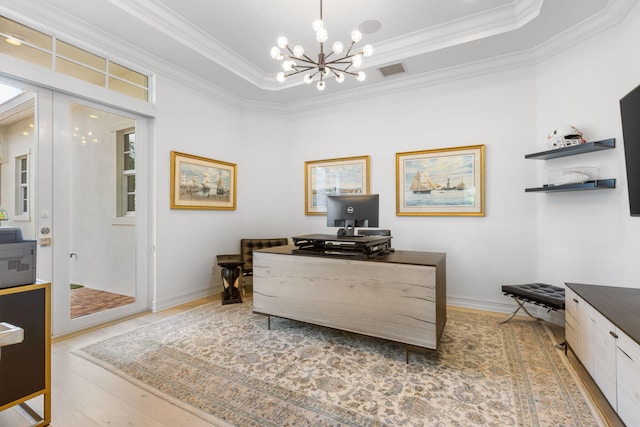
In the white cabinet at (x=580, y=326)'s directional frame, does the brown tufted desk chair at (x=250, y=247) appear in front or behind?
in front

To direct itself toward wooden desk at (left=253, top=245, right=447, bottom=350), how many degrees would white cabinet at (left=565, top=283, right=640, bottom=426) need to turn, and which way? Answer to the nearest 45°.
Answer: approximately 45° to its right

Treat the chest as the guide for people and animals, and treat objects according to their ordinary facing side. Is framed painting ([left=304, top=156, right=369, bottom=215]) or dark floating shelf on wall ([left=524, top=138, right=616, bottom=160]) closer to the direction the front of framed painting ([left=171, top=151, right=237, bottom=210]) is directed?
the dark floating shelf on wall

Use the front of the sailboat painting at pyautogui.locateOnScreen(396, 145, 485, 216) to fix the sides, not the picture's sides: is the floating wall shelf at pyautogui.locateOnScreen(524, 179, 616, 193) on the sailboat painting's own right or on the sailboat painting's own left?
on the sailboat painting's own left

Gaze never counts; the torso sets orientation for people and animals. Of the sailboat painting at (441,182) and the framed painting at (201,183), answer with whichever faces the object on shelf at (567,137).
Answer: the framed painting

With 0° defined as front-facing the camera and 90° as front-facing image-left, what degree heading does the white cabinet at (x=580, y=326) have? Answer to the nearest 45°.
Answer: approximately 90°

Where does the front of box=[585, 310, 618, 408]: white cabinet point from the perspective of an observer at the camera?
facing the viewer and to the left of the viewer
